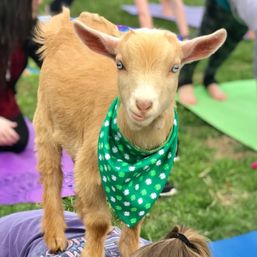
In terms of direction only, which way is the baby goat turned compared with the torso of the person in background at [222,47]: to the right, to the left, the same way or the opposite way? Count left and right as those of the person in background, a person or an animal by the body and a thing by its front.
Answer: the same way

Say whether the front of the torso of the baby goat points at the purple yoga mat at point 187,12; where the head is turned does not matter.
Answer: no

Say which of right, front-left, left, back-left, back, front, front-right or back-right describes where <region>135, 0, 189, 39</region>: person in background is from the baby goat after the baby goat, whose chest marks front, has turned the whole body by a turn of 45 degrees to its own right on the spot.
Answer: back

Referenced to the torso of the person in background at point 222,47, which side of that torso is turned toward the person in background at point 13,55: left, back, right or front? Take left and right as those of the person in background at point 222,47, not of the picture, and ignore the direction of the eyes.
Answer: right

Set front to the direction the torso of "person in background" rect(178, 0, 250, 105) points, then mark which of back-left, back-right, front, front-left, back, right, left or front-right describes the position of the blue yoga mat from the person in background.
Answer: front-right

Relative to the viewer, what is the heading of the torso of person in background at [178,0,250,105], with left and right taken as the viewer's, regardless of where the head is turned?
facing the viewer and to the right of the viewer

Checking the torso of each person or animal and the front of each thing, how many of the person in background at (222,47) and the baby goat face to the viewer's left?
0

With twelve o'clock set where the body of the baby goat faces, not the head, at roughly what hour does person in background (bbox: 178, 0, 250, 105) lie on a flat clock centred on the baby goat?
The person in background is roughly at 8 o'clock from the baby goat.

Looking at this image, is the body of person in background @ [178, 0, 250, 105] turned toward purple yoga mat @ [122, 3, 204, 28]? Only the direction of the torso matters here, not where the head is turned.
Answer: no

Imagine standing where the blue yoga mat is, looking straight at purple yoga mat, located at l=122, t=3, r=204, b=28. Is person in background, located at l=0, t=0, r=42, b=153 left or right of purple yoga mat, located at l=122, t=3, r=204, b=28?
left
